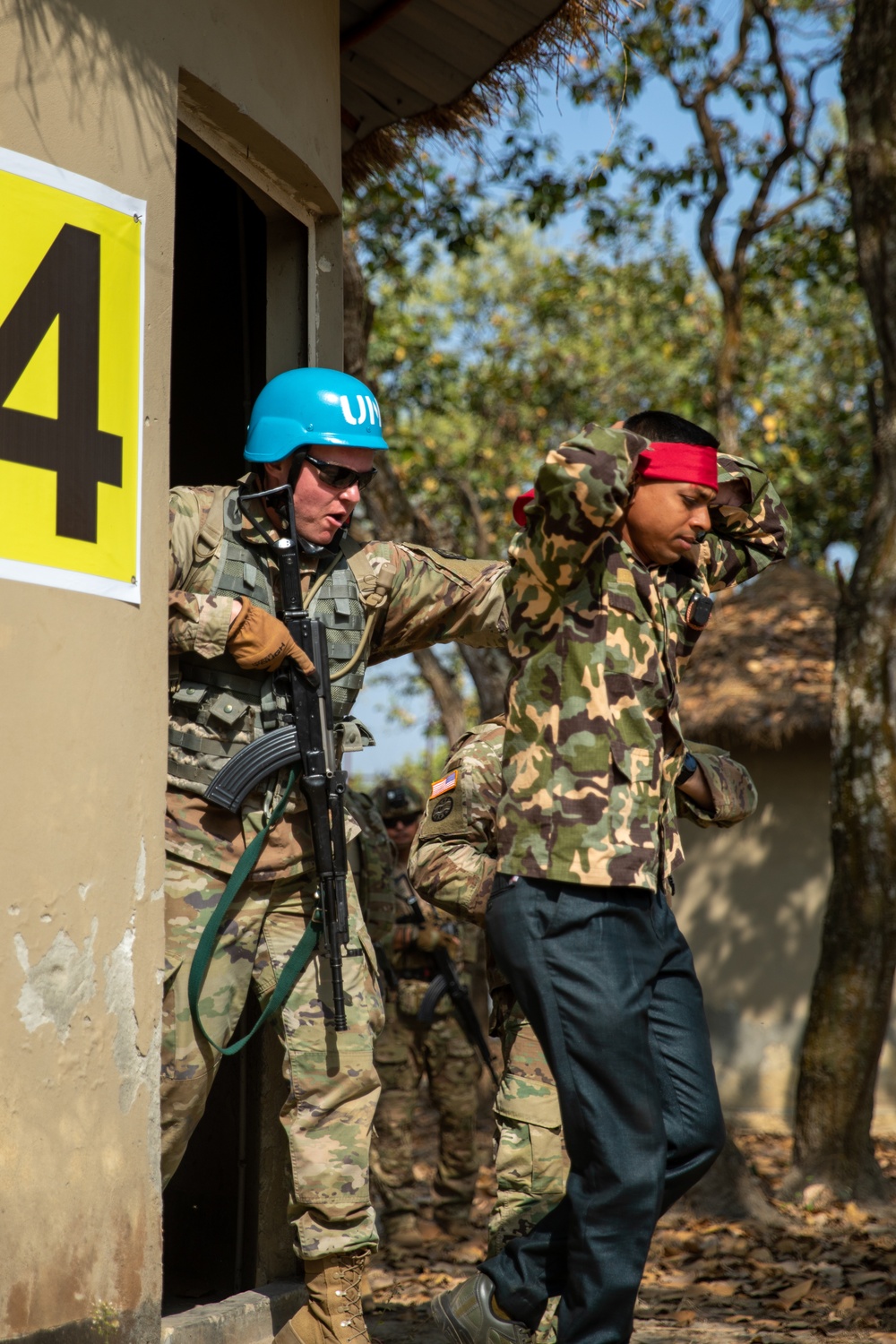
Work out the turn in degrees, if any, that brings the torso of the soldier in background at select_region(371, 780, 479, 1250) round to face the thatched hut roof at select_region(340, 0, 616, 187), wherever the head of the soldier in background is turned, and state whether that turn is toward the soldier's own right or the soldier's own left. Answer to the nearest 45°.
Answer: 0° — they already face it

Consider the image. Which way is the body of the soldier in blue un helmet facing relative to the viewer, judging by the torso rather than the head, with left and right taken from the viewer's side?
facing the viewer and to the right of the viewer

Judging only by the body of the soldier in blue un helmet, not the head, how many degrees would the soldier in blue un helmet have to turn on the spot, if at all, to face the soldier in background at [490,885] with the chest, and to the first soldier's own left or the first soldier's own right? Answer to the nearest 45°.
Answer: approximately 90° to the first soldier's own left

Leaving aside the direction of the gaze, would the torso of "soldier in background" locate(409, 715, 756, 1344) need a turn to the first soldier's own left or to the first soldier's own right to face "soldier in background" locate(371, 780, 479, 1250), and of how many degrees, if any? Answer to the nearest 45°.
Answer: approximately 135° to the first soldier's own left

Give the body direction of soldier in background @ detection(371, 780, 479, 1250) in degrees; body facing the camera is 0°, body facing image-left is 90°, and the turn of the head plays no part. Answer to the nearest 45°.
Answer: approximately 0°

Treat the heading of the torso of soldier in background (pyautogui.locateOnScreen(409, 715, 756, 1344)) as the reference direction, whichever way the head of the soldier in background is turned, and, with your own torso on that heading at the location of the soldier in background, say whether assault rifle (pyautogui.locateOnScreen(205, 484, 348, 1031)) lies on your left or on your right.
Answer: on your right

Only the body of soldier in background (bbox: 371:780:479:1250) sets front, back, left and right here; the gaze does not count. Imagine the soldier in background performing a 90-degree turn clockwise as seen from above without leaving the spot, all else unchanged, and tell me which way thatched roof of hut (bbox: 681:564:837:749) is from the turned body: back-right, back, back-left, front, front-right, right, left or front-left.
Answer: back-right

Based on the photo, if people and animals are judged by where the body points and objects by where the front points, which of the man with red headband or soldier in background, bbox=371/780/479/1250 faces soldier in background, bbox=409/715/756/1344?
soldier in background, bbox=371/780/479/1250

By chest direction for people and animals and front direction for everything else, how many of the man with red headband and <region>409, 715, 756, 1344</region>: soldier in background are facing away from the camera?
0

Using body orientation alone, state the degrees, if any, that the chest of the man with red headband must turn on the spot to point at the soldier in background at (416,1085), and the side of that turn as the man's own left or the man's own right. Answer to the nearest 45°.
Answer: approximately 135° to the man's own left

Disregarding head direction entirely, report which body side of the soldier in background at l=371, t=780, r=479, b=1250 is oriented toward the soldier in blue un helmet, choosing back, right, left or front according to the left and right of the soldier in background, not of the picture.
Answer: front
